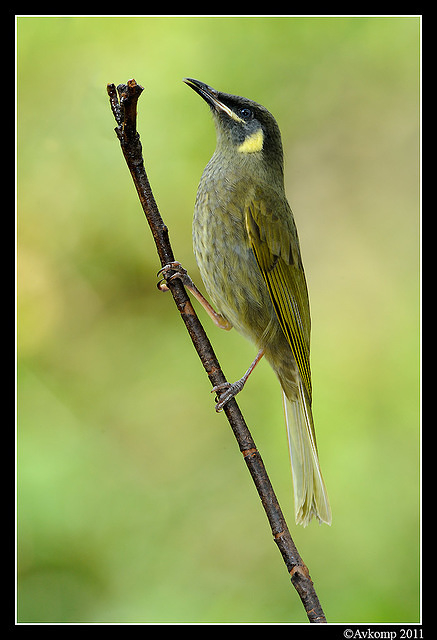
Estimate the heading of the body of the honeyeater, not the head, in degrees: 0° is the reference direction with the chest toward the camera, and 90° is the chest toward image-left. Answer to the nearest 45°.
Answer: approximately 90°
